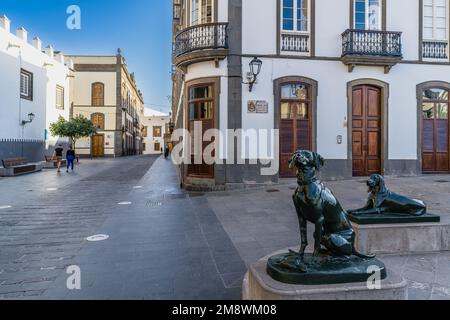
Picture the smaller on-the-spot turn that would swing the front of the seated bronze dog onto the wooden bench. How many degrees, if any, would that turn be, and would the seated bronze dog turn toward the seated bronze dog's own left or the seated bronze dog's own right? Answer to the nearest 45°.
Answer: approximately 90° to the seated bronze dog's own right

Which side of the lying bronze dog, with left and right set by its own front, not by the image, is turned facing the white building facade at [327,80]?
right

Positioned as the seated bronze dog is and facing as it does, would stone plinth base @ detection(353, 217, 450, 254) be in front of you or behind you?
behind

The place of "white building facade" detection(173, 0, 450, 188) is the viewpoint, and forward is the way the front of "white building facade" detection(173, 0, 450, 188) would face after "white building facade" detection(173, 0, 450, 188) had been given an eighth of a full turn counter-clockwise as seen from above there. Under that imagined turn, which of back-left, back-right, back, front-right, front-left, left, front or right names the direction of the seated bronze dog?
front-right

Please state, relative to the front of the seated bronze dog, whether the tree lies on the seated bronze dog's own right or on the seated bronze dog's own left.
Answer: on the seated bronze dog's own right

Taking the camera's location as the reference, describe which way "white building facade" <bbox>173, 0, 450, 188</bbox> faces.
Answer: facing the viewer

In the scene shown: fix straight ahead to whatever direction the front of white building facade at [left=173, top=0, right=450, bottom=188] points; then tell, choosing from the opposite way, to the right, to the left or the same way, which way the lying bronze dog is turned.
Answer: to the right

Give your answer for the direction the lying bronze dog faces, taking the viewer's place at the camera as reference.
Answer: facing to the left of the viewer

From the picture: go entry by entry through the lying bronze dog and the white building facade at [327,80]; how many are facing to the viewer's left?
1
